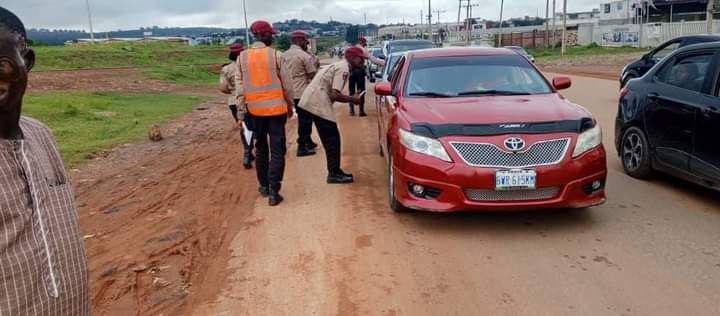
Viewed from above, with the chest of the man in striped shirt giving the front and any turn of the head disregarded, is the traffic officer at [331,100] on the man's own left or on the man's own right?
on the man's own left

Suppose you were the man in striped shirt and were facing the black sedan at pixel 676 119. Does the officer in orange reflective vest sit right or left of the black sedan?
left

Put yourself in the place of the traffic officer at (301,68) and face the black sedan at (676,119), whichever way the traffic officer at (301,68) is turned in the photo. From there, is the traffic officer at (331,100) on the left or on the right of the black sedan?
right

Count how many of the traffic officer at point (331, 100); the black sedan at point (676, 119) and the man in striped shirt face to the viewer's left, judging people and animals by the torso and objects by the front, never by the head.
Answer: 0

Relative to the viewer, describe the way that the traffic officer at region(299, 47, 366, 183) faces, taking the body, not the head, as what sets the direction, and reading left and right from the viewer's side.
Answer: facing to the right of the viewer

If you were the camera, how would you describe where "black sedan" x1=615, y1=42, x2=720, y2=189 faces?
facing the viewer and to the right of the viewer

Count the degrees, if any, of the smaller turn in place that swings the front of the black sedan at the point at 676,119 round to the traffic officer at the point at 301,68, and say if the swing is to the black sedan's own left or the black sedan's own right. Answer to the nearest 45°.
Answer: approximately 135° to the black sedan's own right

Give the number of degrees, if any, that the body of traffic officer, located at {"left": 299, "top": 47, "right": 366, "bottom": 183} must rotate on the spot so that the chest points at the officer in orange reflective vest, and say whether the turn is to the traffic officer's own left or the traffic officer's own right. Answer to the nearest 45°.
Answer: approximately 135° to the traffic officer's own right

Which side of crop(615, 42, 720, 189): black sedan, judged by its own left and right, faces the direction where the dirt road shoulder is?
right

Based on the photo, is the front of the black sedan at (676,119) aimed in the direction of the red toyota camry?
no

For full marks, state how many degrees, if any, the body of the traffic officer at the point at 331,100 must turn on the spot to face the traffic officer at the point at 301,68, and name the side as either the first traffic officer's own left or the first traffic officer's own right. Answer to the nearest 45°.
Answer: approximately 90° to the first traffic officer's own left

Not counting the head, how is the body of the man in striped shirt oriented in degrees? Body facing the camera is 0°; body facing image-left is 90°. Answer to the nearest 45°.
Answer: approximately 315°

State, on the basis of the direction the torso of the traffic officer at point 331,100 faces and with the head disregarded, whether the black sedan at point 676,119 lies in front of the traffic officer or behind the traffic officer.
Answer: in front
